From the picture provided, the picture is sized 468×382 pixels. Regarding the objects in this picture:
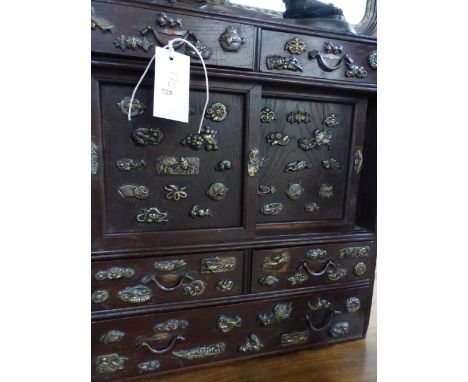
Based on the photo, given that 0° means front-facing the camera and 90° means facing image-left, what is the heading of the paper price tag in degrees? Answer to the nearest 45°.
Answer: approximately 0°

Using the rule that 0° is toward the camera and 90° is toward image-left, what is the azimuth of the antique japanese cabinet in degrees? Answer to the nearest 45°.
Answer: approximately 315°
